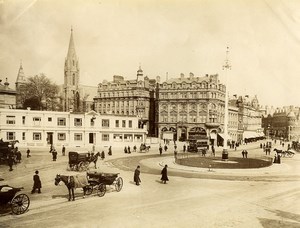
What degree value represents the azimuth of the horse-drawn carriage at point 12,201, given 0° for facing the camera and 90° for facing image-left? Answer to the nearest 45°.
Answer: approximately 90°

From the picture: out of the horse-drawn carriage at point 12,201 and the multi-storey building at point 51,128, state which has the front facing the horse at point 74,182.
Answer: the multi-storey building

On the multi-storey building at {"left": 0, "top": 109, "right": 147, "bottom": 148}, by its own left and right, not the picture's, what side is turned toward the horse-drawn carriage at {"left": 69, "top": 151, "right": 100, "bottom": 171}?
front

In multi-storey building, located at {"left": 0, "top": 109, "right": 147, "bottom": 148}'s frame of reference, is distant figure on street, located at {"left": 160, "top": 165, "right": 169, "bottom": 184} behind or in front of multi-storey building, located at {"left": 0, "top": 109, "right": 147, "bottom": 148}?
in front

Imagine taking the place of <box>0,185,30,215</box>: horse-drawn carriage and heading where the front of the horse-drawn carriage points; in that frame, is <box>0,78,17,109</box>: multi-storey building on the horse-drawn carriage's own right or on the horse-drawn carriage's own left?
on the horse-drawn carriage's own right

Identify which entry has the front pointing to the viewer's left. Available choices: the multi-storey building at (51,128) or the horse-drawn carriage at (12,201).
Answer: the horse-drawn carriage

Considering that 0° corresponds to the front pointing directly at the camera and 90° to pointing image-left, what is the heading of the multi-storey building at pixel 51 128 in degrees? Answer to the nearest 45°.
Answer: approximately 0°

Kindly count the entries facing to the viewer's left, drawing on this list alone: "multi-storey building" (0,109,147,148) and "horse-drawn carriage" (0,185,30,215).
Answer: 1

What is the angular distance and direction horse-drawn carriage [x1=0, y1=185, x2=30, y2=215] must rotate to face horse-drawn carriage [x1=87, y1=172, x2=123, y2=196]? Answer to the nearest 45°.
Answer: approximately 135° to its right

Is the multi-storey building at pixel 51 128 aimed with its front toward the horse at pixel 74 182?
yes

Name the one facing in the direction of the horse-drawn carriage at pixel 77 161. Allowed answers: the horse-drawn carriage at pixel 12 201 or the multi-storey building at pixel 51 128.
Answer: the multi-storey building

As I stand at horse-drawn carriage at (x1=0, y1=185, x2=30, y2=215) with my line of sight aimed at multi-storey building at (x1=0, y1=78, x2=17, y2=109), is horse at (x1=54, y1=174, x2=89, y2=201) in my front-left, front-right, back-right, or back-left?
front-right

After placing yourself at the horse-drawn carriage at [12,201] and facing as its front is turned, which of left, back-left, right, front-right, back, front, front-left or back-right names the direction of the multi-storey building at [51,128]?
right
